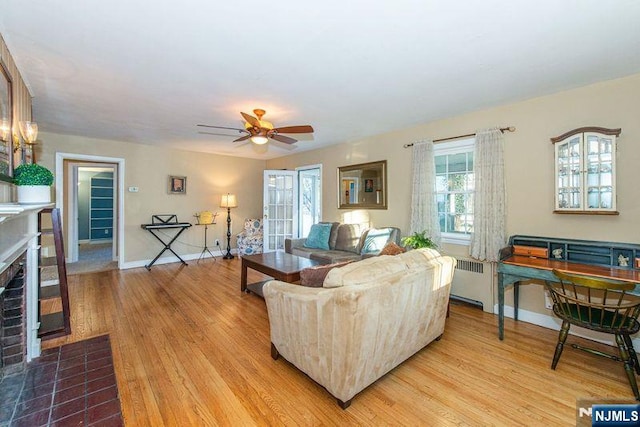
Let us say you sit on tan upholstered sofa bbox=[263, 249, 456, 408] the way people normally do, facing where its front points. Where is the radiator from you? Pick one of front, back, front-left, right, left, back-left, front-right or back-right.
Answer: right

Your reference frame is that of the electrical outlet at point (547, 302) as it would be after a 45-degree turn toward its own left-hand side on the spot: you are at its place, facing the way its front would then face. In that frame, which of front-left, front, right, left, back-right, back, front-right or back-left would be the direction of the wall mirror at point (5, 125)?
right

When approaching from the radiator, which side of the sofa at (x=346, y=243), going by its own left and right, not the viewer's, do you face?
left

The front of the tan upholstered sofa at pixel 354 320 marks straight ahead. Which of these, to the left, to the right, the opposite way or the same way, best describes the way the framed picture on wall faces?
the opposite way

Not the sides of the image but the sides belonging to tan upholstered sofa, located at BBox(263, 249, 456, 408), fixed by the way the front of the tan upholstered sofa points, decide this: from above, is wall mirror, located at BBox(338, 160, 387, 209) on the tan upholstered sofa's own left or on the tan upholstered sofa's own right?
on the tan upholstered sofa's own right

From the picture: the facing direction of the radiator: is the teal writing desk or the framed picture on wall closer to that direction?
the framed picture on wall

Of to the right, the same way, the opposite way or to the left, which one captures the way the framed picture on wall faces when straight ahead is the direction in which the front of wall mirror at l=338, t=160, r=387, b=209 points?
to the left

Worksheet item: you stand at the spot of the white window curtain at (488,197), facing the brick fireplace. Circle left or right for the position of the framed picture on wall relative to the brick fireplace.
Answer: right

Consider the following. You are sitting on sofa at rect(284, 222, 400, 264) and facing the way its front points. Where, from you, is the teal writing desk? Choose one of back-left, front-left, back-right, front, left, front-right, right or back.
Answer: left

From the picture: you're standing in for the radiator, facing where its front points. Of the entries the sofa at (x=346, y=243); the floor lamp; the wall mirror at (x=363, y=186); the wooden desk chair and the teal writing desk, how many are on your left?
2
